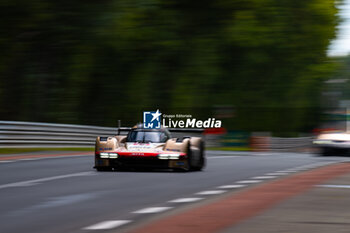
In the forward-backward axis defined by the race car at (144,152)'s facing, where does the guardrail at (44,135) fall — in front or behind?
behind

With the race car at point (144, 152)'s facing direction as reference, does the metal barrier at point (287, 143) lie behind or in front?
behind

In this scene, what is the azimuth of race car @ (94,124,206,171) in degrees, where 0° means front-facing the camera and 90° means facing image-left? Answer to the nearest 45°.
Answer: approximately 0°

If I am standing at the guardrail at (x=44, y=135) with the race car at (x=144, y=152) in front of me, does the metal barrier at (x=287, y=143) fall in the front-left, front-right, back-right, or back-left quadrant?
back-left

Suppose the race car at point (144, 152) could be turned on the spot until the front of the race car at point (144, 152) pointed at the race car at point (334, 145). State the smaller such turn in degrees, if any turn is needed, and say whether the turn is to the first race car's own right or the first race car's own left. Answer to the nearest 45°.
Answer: approximately 135° to the first race car's own left
